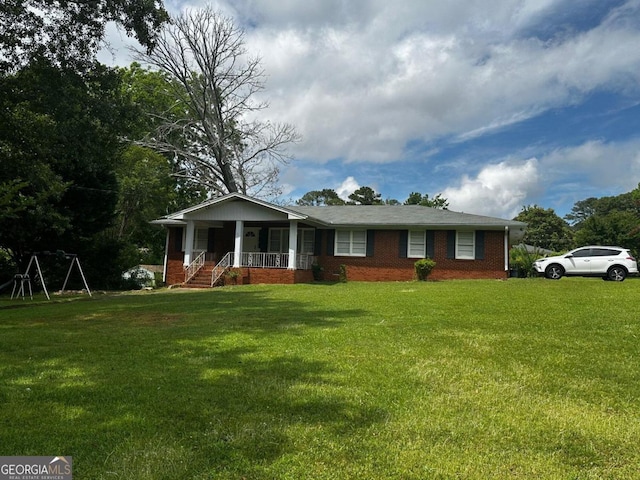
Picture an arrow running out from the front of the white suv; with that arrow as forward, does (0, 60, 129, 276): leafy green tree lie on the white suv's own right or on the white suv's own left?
on the white suv's own left

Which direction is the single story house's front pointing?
toward the camera

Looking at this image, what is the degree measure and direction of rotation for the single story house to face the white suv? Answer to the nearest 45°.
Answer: approximately 90° to its left

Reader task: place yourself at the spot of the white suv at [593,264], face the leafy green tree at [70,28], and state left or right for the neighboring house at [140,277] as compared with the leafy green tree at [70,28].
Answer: right

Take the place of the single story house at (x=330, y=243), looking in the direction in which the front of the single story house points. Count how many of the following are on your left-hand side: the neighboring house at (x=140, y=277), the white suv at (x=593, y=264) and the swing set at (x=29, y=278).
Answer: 1

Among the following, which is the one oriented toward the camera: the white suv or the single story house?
the single story house

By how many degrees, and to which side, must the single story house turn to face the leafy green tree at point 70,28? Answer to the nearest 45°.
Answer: approximately 45° to its right
